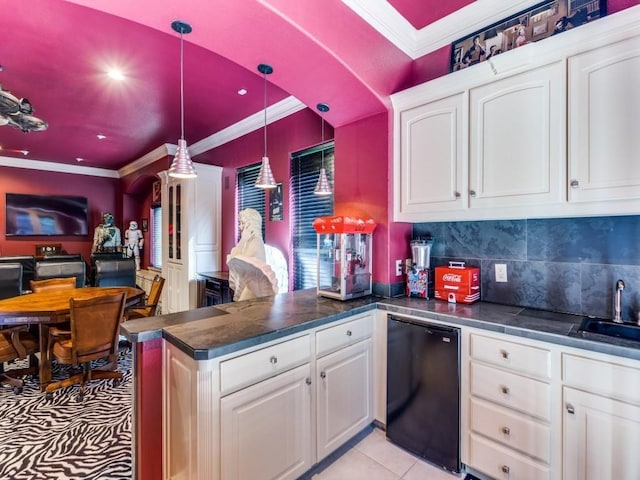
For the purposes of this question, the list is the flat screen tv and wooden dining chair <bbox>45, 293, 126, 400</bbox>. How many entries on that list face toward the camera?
1

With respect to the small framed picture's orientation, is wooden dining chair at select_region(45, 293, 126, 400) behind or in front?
in front

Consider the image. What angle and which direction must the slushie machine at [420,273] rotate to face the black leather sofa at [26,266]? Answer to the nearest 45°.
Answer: approximately 45° to its right

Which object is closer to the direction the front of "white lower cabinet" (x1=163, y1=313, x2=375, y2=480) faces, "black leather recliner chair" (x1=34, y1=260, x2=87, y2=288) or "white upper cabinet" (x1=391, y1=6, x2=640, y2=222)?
the white upper cabinet

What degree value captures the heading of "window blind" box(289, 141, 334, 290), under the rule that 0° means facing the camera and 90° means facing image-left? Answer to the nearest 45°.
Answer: approximately 45°

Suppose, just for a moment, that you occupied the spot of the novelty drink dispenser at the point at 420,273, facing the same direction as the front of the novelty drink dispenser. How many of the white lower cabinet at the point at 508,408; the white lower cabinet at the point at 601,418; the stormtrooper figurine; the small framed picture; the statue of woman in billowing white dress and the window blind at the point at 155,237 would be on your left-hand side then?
2

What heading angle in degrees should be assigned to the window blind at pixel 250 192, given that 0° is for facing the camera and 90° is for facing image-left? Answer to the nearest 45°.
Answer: approximately 45°

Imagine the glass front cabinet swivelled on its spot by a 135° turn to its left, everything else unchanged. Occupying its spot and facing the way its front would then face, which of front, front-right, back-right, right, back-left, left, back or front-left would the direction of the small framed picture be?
front-right

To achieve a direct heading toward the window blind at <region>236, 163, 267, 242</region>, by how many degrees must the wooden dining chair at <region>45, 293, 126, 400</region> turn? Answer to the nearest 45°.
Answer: approximately 135° to its right

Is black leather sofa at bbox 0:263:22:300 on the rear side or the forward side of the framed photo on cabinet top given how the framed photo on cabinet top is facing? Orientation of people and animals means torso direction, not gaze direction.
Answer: on the forward side

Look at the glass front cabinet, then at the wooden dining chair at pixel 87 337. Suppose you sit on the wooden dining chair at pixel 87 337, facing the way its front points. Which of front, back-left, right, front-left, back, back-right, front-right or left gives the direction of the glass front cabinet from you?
right

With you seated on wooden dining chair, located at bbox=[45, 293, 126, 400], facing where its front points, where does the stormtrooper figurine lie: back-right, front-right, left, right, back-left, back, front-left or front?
front-right

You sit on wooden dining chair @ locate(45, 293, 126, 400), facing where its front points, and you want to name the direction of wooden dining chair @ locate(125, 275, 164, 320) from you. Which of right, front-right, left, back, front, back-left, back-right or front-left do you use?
right

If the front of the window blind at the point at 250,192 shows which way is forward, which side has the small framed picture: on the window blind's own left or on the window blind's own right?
on the window blind's own left
